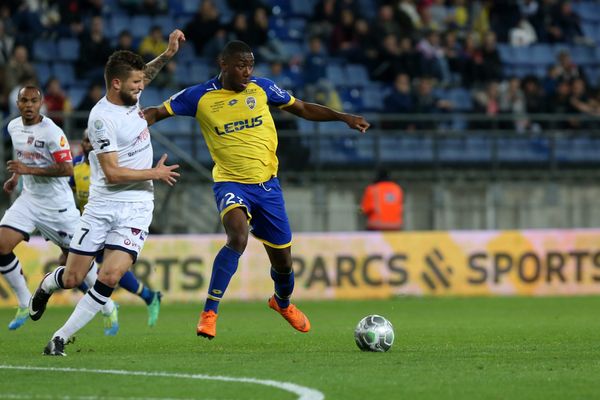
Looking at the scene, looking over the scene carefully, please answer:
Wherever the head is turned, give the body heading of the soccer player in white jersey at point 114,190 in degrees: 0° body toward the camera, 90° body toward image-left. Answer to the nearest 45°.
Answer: approximately 315°

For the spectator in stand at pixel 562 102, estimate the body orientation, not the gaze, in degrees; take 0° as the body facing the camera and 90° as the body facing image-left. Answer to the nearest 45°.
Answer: approximately 0°

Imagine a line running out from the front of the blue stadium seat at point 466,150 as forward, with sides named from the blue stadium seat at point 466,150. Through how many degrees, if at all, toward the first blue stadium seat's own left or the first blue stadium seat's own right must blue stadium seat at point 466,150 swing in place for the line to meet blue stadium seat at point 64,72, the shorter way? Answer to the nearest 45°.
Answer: approximately 90° to the first blue stadium seat's own right

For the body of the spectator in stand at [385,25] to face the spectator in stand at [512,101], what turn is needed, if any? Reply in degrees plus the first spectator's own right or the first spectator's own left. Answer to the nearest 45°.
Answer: approximately 90° to the first spectator's own left

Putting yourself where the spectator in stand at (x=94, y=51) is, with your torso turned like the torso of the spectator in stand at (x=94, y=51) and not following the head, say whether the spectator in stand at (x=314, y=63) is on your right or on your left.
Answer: on your left

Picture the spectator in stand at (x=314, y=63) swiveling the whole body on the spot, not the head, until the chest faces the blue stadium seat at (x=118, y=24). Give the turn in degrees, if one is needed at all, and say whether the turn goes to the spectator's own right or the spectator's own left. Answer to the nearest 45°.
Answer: approximately 90° to the spectator's own right

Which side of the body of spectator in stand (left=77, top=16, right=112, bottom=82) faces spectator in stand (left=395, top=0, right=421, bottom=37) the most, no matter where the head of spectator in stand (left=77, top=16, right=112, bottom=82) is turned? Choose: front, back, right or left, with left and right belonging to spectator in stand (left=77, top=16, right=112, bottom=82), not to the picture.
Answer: left

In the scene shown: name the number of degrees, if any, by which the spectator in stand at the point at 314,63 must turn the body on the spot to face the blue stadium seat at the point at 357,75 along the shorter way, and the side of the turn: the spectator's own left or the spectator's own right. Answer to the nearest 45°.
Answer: approximately 135° to the spectator's own left

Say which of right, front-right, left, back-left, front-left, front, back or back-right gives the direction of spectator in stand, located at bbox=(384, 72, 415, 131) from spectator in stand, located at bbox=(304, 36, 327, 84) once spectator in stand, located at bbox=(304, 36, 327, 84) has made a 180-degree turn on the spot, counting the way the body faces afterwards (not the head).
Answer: right

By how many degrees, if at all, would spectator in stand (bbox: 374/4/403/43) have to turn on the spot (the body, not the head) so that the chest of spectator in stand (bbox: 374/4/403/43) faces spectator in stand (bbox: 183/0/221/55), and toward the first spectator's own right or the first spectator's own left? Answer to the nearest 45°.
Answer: approximately 45° to the first spectator's own right

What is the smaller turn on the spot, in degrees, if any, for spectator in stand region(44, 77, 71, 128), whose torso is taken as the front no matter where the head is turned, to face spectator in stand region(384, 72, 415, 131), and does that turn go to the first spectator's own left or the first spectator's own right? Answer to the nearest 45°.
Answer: approximately 90° to the first spectator's own left
